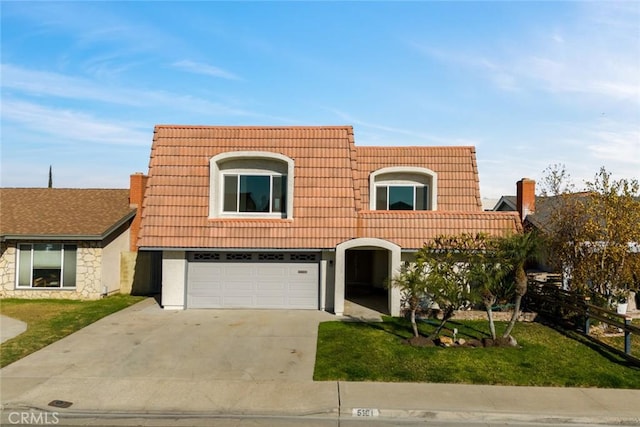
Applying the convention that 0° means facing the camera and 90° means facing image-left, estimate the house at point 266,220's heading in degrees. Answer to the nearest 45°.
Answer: approximately 0°

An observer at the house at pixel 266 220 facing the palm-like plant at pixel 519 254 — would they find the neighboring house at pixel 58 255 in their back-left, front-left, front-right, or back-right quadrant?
back-right

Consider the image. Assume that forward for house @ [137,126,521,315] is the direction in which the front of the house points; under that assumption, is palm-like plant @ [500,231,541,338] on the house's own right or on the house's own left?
on the house's own left

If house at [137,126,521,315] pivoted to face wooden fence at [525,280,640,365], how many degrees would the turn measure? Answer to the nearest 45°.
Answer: approximately 90° to its left

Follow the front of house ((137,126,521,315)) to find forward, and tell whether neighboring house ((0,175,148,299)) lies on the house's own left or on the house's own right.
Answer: on the house's own right
